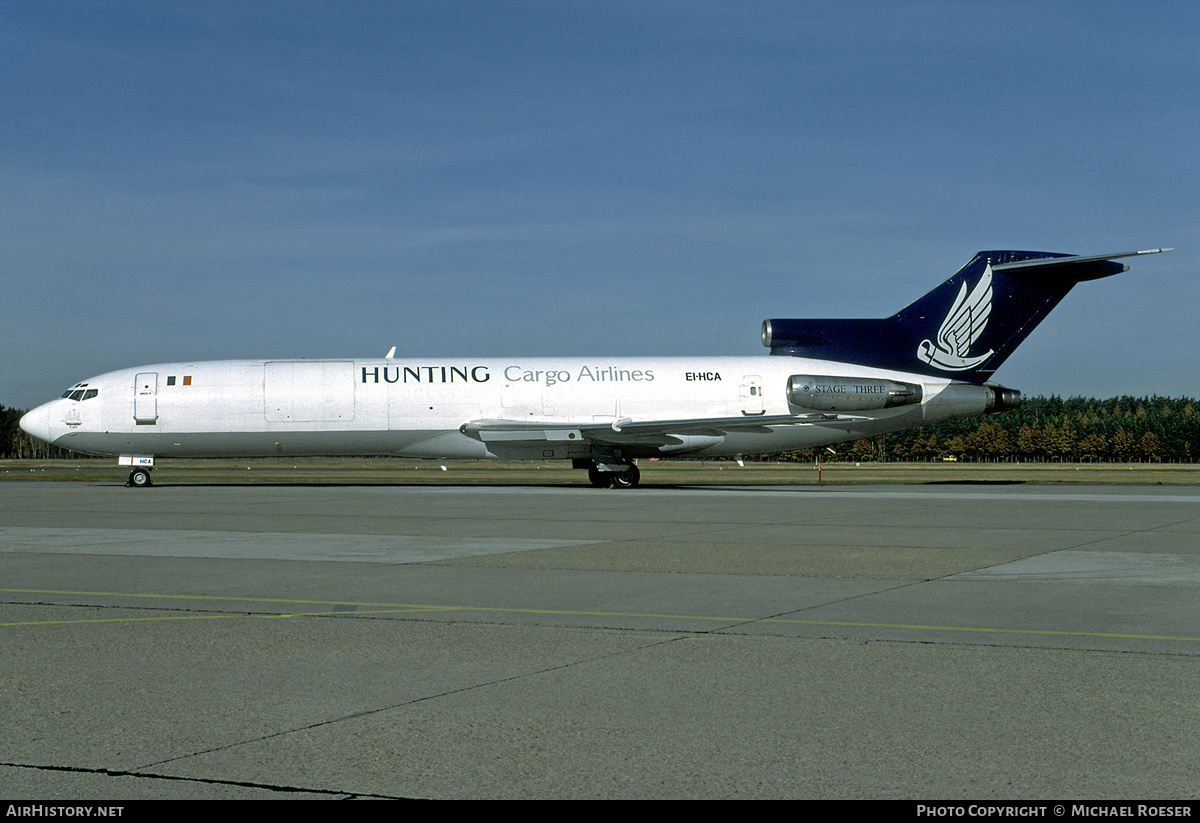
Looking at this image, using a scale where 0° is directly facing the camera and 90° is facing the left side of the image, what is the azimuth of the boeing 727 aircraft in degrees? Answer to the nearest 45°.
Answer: approximately 90°
